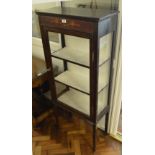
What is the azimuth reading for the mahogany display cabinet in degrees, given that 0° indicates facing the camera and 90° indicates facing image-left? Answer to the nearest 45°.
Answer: approximately 45°
